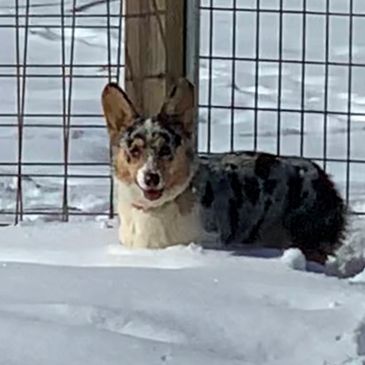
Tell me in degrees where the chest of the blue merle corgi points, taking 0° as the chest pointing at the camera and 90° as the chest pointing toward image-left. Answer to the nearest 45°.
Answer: approximately 90°

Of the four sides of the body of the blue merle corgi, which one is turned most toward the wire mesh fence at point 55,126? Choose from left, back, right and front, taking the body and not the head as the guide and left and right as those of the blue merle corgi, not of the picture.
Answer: front
